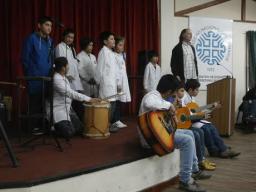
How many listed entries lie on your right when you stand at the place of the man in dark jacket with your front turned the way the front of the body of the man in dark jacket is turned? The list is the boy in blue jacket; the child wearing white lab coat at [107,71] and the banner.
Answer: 2

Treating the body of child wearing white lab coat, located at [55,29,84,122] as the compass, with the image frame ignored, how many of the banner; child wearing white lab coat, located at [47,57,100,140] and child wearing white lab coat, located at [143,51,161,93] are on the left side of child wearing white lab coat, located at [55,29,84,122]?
2

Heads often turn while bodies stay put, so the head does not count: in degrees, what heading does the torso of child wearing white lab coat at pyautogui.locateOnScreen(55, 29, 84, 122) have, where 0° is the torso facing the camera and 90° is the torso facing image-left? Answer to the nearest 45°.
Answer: approximately 315°

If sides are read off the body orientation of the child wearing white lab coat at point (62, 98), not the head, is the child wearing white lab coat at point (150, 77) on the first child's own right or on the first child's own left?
on the first child's own left

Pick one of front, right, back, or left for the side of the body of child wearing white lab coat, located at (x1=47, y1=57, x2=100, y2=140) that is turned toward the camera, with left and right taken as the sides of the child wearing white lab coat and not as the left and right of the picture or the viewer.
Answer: right

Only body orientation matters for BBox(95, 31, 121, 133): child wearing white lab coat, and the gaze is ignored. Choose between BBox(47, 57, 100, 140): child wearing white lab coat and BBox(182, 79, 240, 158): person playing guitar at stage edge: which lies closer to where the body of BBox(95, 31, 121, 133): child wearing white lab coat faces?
the person playing guitar at stage edge
